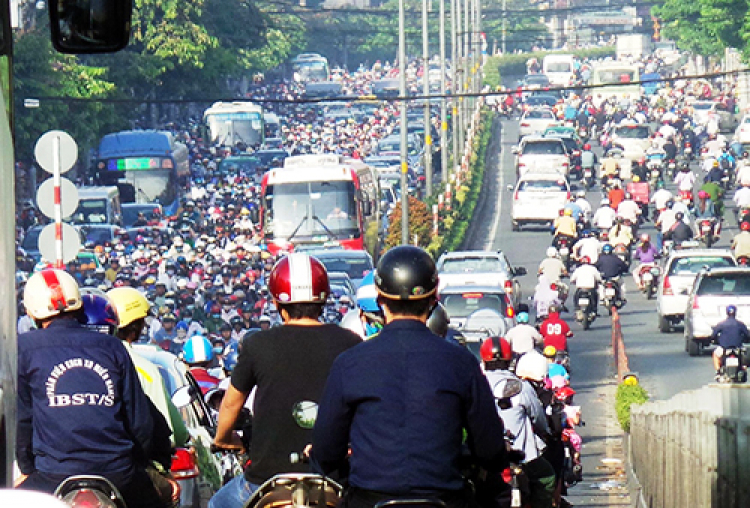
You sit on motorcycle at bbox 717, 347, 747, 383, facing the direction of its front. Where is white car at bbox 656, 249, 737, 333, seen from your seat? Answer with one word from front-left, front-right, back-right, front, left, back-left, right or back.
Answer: front

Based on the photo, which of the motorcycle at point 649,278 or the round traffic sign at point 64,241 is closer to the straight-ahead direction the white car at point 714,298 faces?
the motorcycle

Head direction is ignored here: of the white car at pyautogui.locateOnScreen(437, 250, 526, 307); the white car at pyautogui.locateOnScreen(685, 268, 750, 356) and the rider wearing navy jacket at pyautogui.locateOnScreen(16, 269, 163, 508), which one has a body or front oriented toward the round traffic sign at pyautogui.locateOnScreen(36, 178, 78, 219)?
the rider wearing navy jacket

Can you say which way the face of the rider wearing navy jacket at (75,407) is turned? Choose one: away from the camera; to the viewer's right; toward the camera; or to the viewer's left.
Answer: away from the camera

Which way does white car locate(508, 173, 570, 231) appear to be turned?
away from the camera

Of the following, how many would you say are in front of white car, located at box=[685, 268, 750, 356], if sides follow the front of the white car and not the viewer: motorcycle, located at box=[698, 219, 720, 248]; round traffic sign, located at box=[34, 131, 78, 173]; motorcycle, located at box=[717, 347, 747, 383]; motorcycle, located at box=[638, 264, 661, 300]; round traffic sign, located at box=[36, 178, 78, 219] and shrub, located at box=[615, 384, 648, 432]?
2

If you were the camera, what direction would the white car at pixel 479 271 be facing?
facing away from the viewer

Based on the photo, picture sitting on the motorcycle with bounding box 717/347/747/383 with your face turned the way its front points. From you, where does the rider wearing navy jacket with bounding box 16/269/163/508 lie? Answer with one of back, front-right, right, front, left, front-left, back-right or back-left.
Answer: back
